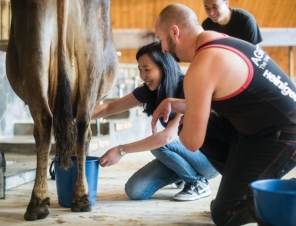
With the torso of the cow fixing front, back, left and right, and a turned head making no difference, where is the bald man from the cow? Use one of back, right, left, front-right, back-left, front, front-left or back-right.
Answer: back-right

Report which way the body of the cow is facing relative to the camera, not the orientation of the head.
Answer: away from the camera

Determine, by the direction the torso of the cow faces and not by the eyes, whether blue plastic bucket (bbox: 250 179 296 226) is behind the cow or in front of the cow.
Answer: behind
